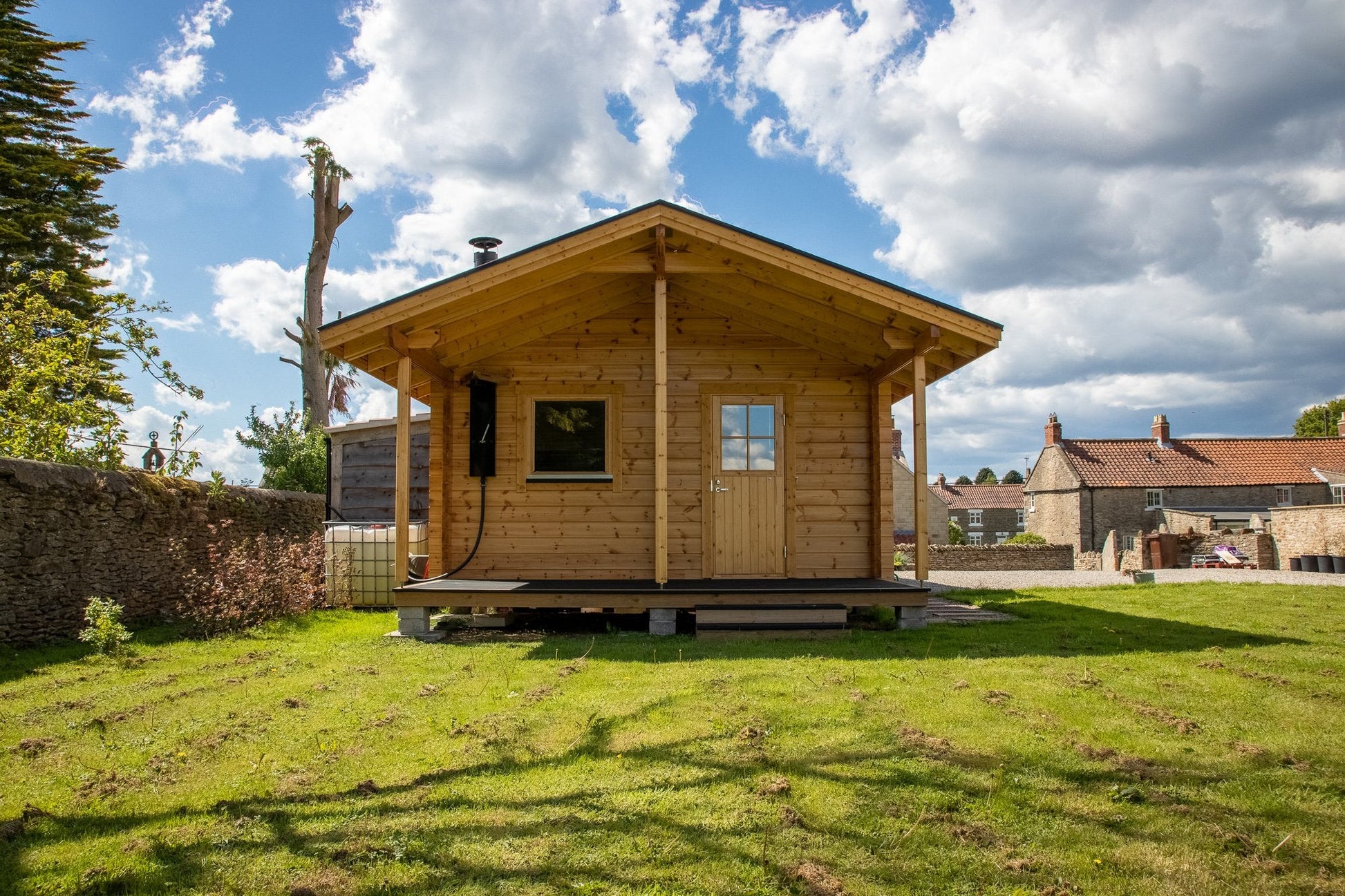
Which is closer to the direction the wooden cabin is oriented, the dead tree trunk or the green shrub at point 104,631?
the green shrub

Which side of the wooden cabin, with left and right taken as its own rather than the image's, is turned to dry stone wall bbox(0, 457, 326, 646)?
right

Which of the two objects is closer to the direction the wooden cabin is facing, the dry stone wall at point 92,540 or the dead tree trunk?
the dry stone wall

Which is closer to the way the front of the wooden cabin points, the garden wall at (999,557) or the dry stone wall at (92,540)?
the dry stone wall

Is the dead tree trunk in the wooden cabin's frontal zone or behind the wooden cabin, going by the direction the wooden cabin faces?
behind

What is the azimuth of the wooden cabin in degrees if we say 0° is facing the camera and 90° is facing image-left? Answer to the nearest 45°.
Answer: approximately 0°

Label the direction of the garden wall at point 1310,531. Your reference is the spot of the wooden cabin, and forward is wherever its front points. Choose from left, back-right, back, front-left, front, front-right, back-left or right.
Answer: back-left

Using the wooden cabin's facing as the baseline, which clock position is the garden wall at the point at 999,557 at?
The garden wall is roughly at 7 o'clock from the wooden cabin.

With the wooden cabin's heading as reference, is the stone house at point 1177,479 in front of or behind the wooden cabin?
behind

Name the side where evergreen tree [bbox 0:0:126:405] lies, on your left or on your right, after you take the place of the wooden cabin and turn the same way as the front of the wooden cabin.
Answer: on your right
